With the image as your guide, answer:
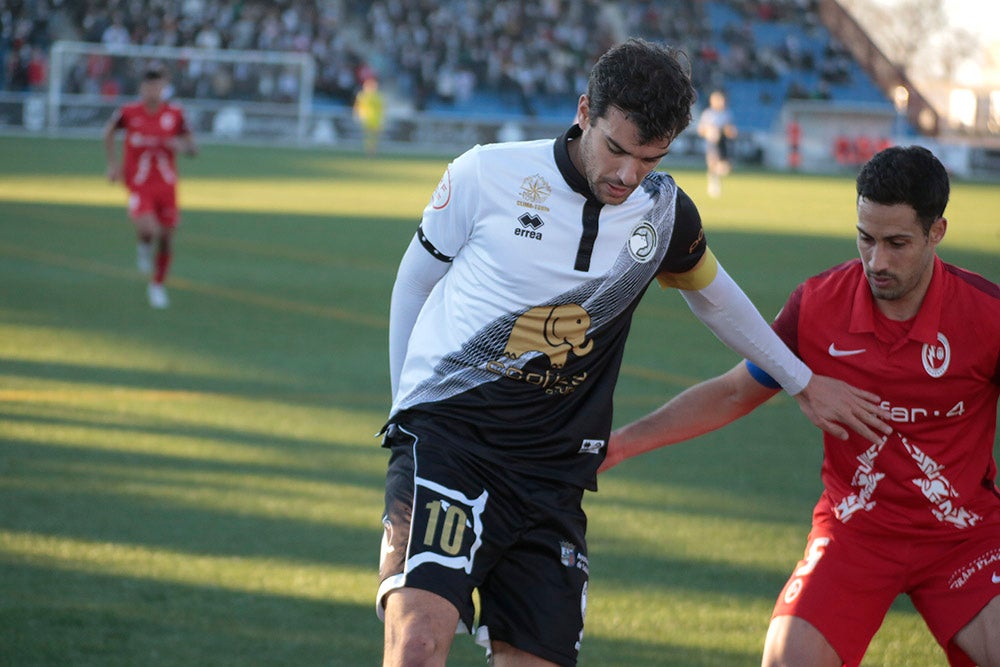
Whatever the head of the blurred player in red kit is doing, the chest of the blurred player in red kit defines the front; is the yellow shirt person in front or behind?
behind

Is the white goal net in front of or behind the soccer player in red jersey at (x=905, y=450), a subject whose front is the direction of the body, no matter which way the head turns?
behind

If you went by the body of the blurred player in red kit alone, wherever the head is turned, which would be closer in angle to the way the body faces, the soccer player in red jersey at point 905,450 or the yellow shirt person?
the soccer player in red jersey

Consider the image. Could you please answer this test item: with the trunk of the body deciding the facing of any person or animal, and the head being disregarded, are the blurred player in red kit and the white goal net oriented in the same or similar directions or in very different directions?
same or similar directions

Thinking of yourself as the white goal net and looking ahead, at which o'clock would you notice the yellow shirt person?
The yellow shirt person is roughly at 10 o'clock from the white goal net.

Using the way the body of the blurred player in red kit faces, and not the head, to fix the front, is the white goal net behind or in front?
behind

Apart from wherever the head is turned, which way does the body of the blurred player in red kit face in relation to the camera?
toward the camera

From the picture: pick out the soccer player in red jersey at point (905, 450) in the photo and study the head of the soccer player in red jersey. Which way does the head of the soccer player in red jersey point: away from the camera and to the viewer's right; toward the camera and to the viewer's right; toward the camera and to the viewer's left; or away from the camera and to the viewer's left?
toward the camera and to the viewer's left

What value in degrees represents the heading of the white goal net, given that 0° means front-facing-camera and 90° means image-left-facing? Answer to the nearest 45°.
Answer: approximately 0°

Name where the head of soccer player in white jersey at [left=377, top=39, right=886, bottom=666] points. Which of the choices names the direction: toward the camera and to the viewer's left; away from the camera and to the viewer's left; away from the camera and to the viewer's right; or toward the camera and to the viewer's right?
toward the camera and to the viewer's right

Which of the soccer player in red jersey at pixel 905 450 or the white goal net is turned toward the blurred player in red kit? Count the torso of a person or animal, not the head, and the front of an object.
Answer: the white goal net

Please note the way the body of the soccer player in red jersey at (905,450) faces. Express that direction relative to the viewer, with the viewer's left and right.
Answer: facing the viewer

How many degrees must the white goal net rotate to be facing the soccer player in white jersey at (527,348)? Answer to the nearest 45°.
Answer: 0° — it already faces them

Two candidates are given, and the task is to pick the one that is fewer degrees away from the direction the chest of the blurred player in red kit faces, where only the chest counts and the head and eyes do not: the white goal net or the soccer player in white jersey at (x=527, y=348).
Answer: the soccer player in white jersey
